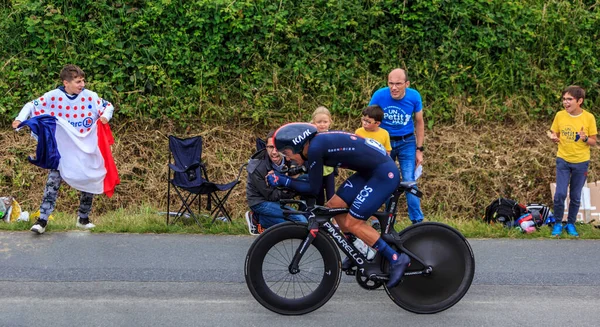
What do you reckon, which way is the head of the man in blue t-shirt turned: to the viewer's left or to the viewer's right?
to the viewer's left

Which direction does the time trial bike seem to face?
to the viewer's left

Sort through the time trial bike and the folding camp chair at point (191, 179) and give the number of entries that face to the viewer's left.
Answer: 1

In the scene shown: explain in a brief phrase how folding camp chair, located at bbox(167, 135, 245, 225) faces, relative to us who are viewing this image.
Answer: facing the viewer and to the right of the viewer

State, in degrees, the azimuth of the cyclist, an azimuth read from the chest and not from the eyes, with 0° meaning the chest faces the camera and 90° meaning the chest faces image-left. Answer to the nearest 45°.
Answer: approximately 90°

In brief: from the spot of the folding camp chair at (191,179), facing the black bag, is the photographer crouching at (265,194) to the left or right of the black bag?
right

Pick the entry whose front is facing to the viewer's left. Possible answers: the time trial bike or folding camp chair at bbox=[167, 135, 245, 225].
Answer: the time trial bike

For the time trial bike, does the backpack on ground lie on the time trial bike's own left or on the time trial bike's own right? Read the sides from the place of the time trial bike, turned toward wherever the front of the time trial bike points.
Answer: on the time trial bike's own right

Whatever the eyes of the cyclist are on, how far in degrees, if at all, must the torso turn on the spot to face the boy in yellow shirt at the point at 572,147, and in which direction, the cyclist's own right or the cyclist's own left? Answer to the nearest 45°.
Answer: approximately 135° to the cyclist's own right

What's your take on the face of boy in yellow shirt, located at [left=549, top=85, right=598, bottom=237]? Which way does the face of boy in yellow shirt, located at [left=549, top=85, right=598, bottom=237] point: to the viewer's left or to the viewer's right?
to the viewer's left

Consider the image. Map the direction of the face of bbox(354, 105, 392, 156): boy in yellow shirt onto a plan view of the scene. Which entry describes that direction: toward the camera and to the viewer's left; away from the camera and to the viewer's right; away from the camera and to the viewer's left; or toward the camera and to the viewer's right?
toward the camera and to the viewer's left

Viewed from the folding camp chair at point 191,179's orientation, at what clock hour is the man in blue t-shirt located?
The man in blue t-shirt is roughly at 11 o'clock from the folding camp chair.

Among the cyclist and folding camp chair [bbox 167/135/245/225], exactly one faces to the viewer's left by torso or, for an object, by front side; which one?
the cyclist

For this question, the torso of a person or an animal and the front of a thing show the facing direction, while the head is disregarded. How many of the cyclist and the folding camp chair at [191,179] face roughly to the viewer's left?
1

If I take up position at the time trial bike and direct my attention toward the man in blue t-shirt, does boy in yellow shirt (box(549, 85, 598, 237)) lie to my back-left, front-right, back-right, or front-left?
front-right
